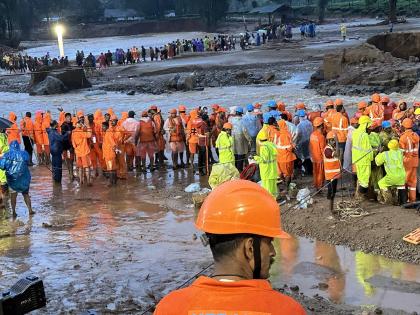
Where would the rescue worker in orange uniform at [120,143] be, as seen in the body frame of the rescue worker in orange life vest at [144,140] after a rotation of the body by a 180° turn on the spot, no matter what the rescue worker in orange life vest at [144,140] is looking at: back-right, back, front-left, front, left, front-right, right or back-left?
front-right

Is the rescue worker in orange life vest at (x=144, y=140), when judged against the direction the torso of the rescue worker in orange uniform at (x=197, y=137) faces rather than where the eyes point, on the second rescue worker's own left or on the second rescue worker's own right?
on the second rescue worker's own left

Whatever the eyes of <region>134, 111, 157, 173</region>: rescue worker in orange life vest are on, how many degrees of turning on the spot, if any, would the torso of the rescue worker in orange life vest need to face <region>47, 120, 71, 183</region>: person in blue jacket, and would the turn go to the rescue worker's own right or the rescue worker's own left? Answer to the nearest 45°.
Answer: approximately 90° to the rescue worker's own left

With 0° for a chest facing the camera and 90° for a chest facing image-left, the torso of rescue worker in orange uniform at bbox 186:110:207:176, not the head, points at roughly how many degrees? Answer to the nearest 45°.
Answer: approximately 180°

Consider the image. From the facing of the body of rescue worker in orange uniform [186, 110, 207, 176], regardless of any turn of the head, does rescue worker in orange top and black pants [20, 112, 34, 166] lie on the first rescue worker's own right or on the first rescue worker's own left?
on the first rescue worker's own left

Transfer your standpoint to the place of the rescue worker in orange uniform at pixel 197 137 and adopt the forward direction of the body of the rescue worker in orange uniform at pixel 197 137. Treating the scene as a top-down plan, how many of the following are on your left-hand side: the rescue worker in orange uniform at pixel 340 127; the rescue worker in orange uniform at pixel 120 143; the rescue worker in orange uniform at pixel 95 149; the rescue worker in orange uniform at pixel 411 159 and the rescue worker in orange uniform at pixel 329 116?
2

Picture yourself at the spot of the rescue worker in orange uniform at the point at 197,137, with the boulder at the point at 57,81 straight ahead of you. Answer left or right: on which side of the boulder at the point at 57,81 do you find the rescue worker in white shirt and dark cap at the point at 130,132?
left

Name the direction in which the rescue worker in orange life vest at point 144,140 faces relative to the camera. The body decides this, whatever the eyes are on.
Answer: away from the camera

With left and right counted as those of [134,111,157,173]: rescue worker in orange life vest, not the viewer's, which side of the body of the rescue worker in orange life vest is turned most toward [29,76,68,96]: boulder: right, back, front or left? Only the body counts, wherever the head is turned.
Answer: front

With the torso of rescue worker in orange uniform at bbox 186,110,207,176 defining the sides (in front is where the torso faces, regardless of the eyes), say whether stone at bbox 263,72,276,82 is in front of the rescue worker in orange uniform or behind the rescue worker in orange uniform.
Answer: in front

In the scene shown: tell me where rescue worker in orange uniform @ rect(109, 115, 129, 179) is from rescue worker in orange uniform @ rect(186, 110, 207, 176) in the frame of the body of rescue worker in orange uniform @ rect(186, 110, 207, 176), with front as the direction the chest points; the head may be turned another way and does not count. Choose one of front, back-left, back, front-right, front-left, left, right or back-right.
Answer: left

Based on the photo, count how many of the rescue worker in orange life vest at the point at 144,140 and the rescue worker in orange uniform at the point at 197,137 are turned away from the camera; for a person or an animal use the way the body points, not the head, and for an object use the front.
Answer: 2

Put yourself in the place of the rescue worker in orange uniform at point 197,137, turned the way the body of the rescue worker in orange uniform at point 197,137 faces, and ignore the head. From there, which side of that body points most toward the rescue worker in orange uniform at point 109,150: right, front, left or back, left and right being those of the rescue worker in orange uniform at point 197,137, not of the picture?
left

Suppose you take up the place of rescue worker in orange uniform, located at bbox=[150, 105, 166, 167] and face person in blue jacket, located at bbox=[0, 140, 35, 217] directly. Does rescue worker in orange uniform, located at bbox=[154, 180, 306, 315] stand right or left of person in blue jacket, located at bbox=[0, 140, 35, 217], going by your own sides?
left

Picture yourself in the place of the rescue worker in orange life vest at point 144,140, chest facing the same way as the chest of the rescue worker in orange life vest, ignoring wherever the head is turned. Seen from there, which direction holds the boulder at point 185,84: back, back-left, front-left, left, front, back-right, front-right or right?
front

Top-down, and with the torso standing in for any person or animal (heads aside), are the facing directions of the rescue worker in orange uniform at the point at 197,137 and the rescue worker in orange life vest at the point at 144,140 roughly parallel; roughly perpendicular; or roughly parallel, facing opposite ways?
roughly parallel
